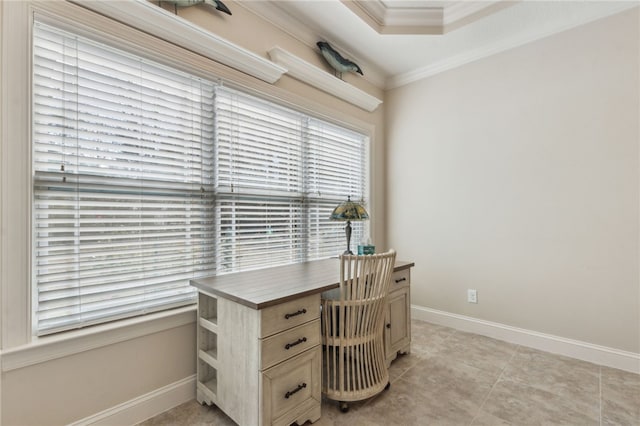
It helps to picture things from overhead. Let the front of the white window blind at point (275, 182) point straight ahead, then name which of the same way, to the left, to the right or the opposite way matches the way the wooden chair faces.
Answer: the opposite way

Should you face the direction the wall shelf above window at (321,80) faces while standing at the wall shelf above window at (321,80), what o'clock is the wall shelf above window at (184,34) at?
the wall shelf above window at (184,34) is roughly at 3 o'clock from the wall shelf above window at (321,80).

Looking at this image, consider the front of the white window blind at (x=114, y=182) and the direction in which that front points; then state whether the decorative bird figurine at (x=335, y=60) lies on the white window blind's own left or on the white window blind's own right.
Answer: on the white window blind's own left

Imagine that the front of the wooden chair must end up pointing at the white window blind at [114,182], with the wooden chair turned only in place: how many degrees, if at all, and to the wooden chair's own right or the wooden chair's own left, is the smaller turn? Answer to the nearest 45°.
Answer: approximately 45° to the wooden chair's own left

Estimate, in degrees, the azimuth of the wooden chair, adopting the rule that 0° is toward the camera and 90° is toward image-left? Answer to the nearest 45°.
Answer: approximately 135°

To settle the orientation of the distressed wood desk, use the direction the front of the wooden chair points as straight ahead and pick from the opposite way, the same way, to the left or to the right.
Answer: the opposite way

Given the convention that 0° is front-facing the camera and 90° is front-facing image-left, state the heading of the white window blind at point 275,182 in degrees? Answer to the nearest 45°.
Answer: approximately 315°
